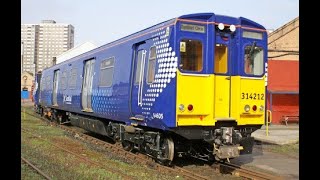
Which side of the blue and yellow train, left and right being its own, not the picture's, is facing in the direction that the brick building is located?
left

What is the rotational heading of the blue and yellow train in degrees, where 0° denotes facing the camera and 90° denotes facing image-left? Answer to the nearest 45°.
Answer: approximately 315°
